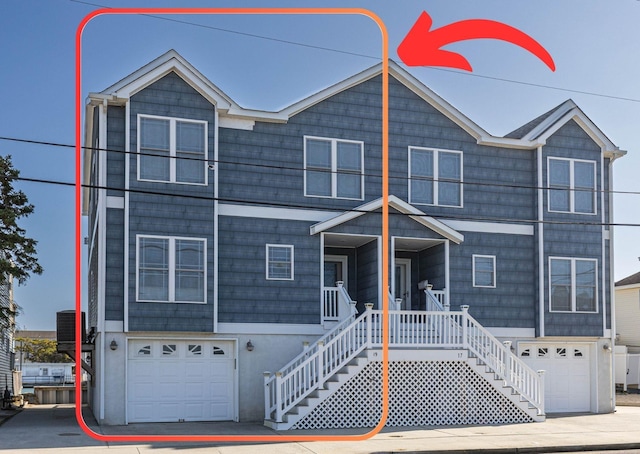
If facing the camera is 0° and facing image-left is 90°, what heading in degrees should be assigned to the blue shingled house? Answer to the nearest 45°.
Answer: approximately 0°

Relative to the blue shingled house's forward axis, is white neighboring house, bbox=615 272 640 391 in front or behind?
behind

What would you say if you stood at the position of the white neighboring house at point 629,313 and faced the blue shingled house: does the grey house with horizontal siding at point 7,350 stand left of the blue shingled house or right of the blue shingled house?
right

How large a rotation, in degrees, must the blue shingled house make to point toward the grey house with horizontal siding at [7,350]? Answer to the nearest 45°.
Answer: approximately 135° to its right
